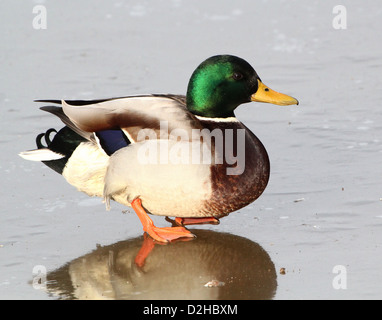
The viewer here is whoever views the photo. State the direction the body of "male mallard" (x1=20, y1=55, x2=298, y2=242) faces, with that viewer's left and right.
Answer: facing to the right of the viewer
